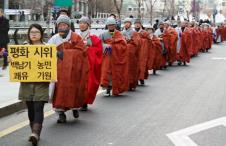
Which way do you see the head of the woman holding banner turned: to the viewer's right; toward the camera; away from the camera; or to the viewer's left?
toward the camera

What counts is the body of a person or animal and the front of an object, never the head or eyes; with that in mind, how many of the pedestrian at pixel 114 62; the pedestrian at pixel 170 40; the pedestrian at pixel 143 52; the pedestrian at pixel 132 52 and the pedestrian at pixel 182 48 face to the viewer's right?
0

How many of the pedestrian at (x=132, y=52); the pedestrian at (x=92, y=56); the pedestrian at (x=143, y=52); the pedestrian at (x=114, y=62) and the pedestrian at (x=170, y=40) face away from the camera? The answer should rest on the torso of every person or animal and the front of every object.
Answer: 0

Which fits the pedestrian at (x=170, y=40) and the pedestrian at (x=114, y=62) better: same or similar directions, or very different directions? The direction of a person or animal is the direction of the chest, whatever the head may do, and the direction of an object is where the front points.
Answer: same or similar directions

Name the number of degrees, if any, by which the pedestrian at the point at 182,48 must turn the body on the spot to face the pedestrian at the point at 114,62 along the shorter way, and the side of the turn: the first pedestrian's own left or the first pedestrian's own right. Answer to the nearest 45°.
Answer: approximately 45° to the first pedestrian's own left

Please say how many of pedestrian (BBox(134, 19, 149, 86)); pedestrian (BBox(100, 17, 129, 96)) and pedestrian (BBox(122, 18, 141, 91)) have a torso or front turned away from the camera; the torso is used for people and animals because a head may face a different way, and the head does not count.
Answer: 0

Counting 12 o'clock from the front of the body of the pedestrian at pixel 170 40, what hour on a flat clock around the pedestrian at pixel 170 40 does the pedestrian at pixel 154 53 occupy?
the pedestrian at pixel 154 53 is roughly at 11 o'clock from the pedestrian at pixel 170 40.

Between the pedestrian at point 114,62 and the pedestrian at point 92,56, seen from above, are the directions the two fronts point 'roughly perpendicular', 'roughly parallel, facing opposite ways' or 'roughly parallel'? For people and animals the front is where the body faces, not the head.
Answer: roughly parallel

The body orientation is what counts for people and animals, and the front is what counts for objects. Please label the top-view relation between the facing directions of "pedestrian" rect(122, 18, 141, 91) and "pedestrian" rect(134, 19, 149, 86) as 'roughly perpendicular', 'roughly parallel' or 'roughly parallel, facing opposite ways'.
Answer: roughly parallel

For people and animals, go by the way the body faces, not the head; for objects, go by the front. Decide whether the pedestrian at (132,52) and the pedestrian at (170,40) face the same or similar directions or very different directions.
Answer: same or similar directions

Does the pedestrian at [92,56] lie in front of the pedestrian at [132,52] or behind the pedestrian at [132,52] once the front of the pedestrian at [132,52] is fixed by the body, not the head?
in front

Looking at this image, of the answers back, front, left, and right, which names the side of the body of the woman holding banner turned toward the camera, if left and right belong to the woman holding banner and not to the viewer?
front

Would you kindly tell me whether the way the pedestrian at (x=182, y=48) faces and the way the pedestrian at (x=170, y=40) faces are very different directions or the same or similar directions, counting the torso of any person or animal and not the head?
same or similar directions

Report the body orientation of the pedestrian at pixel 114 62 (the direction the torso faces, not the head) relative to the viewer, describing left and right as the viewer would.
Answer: facing the viewer and to the left of the viewer

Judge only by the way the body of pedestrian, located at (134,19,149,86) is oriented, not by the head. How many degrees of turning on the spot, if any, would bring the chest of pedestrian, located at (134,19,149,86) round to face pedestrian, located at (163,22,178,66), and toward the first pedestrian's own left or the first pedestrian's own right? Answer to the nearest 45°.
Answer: approximately 135° to the first pedestrian's own right
